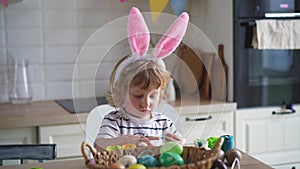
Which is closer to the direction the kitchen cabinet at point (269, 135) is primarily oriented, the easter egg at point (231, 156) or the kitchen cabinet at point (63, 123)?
the easter egg

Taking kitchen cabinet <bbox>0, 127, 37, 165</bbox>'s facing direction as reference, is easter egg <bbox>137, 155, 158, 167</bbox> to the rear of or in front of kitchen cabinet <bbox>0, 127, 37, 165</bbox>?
in front

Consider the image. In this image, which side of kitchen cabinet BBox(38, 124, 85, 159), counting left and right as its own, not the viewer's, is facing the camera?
front

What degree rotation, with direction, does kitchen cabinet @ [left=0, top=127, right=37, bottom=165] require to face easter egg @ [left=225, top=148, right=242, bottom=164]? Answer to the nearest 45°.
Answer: approximately 45° to its left

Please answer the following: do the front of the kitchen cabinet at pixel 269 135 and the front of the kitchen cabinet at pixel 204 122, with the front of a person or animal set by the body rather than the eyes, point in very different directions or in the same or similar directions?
same or similar directions

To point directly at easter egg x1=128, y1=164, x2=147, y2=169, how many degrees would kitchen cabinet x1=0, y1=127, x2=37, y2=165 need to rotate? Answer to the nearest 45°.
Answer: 0° — it already faces it

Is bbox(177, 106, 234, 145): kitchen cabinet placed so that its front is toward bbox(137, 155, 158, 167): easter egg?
yes

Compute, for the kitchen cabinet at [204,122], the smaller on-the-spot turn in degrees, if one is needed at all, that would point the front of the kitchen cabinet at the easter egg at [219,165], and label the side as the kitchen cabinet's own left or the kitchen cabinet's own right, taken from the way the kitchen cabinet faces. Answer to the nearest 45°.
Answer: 0° — it already faces it

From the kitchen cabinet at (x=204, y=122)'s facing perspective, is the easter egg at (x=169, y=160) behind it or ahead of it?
ahead

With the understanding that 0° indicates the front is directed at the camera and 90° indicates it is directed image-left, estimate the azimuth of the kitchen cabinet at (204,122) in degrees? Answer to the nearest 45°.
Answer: approximately 0°

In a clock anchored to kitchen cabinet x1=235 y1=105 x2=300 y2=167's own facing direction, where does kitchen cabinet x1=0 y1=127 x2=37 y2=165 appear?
kitchen cabinet x1=0 y1=127 x2=37 y2=165 is roughly at 2 o'clock from kitchen cabinet x1=235 y1=105 x2=300 y2=167.

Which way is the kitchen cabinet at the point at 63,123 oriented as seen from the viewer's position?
toward the camera

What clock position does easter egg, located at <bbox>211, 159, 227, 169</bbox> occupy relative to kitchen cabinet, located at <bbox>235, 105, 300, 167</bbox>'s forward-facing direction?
The easter egg is roughly at 12 o'clock from the kitchen cabinet.

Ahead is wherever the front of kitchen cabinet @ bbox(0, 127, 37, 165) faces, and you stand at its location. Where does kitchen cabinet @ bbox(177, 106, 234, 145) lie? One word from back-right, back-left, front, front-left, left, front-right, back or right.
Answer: left

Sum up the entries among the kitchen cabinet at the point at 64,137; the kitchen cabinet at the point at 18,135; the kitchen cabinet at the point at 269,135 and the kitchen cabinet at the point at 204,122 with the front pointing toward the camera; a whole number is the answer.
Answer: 4
